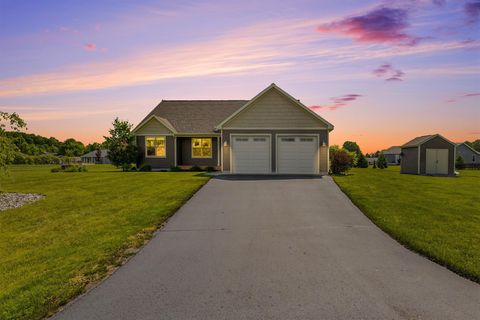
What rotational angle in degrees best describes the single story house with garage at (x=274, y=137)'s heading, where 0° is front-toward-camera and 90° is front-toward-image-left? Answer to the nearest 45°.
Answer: approximately 0°

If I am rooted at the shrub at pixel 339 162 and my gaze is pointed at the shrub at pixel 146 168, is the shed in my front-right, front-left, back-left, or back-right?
back-right

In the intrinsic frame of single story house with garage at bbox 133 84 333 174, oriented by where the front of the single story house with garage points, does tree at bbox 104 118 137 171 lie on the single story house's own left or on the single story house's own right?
on the single story house's own right

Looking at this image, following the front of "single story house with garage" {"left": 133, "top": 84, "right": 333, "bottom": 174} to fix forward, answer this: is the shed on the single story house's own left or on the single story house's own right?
on the single story house's own left

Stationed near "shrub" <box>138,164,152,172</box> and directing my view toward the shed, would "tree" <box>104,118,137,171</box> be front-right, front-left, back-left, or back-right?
back-left
